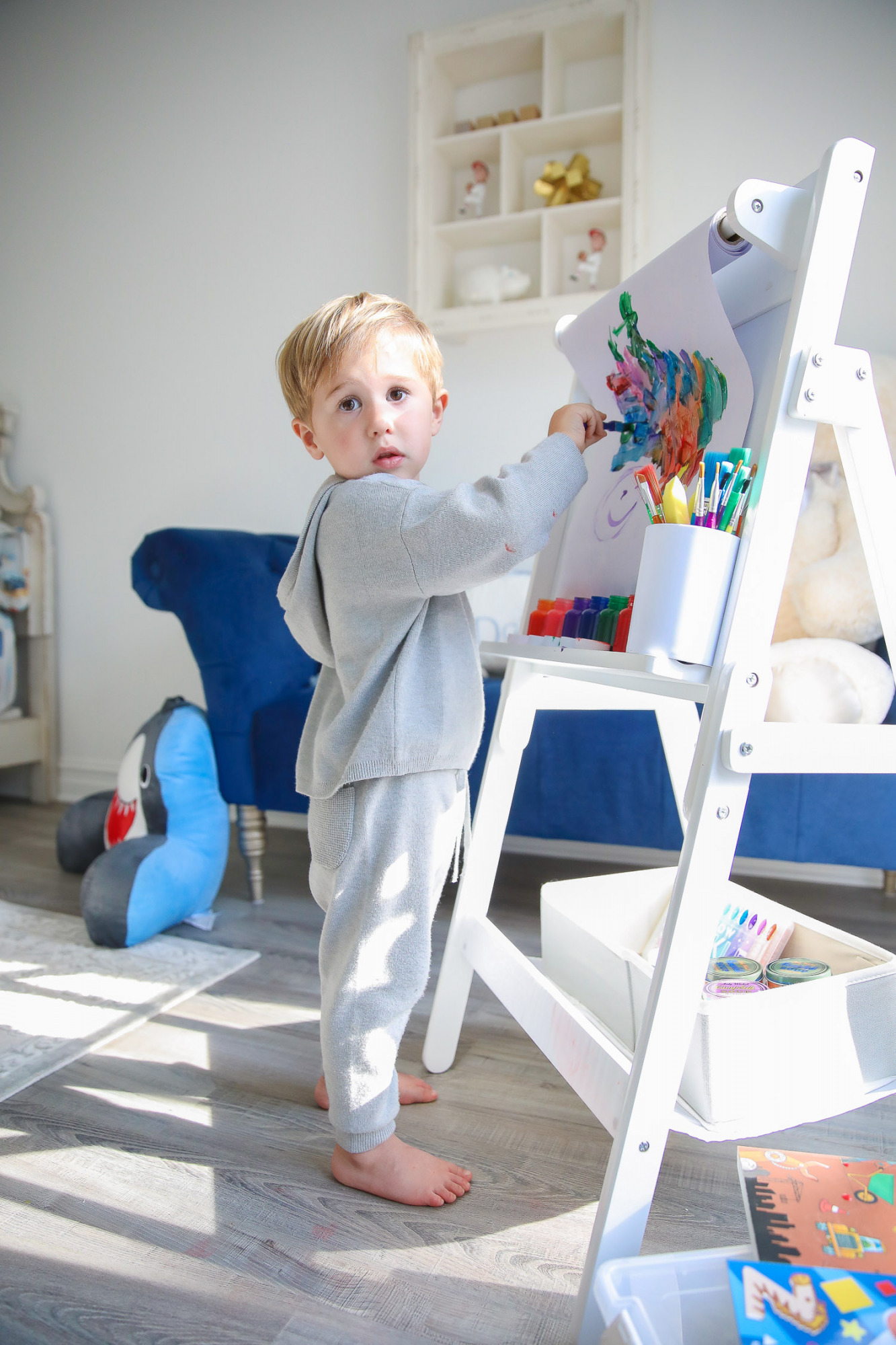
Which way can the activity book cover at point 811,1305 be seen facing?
toward the camera

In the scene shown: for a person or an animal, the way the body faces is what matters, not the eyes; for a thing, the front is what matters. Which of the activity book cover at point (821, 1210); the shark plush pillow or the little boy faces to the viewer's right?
the little boy

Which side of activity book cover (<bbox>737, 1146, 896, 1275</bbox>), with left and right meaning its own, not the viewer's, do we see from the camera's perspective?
front

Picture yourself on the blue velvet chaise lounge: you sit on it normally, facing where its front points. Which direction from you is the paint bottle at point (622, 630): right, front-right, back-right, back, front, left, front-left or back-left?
front

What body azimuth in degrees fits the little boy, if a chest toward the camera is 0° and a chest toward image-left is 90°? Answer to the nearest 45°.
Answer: approximately 270°

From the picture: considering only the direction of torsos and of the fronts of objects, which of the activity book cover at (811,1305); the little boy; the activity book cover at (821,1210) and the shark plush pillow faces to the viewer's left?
the shark plush pillow

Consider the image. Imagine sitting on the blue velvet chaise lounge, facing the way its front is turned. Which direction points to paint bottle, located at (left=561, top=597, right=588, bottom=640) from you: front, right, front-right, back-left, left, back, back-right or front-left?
front

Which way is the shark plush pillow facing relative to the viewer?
to the viewer's left

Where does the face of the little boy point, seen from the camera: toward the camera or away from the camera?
toward the camera

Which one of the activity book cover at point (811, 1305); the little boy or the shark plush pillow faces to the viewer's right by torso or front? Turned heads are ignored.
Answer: the little boy

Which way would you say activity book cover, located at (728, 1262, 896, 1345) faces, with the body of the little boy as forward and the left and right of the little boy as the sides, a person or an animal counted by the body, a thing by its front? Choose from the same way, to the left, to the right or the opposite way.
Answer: to the right
